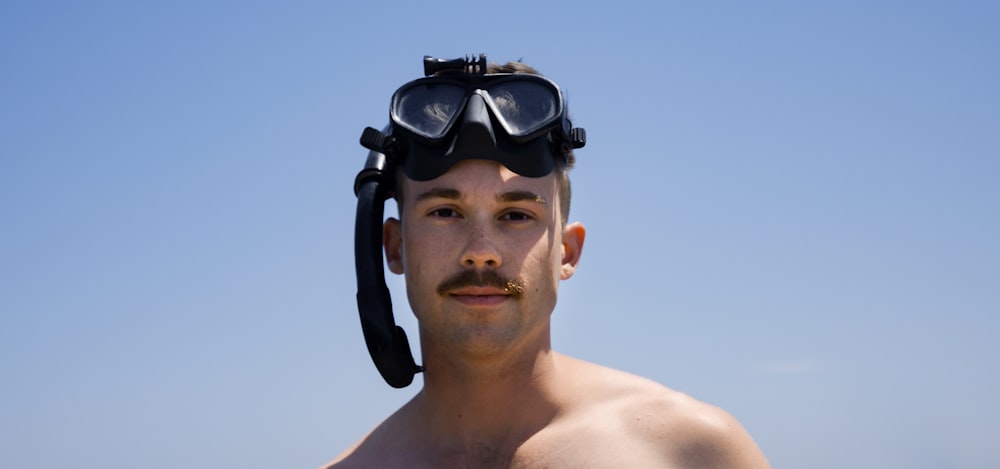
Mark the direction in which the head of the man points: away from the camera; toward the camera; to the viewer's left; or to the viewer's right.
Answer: toward the camera

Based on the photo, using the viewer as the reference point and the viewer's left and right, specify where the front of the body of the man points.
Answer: facing the viewer
